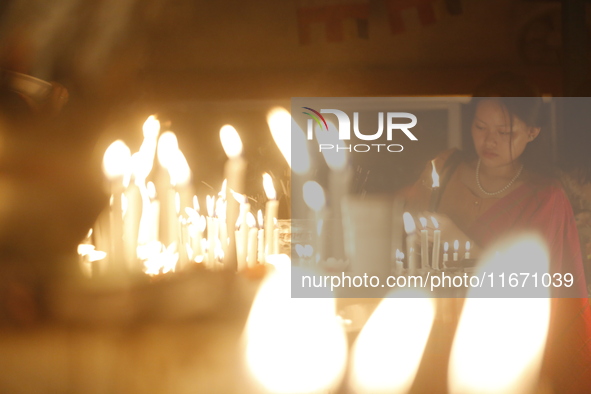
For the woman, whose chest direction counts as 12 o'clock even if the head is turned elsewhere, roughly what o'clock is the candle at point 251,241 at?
The candle is roughly at 1 o'clock from the woman.

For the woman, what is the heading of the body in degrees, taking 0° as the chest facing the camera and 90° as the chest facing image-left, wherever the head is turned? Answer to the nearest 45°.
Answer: approximately 45°

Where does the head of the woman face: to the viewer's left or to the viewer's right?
to the viewer's left

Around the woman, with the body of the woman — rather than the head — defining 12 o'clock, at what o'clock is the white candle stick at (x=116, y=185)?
The white candle stick is roughly at 1 o'clock from the woman.
